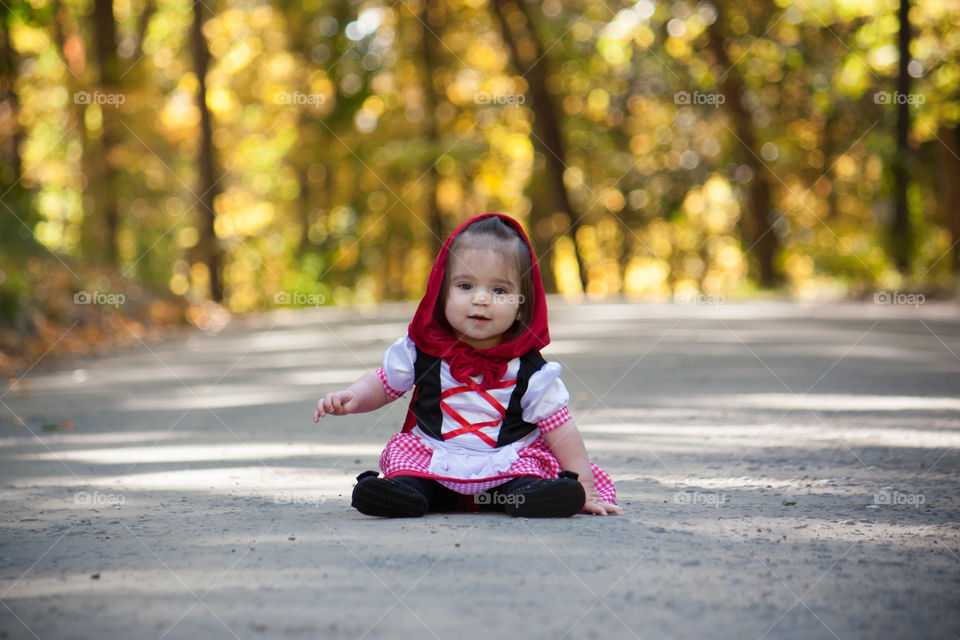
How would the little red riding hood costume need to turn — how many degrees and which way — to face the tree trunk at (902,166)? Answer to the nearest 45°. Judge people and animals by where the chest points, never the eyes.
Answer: approximately 135° to its left

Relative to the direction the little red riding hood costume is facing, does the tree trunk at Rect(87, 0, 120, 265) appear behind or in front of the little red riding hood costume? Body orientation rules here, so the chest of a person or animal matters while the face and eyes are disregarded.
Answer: behind

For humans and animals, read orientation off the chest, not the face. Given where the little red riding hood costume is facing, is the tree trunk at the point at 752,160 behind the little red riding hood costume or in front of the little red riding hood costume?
behind

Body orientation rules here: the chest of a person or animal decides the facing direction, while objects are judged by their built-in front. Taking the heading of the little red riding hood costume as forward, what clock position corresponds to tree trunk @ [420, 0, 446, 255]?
The tree trunk is roughly at 6 o'clock from the little red riding hood costume.

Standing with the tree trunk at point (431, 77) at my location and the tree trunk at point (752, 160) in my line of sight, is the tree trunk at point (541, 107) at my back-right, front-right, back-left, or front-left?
front-right

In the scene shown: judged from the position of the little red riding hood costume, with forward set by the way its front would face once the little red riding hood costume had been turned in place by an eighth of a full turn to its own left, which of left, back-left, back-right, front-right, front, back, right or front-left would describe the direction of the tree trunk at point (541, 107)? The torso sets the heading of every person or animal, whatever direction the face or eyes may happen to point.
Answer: back-left

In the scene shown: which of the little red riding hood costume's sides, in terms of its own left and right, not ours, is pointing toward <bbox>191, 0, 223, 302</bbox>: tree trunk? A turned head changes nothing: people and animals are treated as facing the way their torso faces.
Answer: back

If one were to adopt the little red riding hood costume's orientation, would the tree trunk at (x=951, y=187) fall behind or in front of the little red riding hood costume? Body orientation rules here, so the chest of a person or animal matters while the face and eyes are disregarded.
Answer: behind

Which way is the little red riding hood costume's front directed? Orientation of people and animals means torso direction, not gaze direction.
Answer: toward the camera
